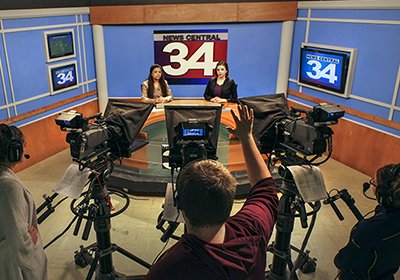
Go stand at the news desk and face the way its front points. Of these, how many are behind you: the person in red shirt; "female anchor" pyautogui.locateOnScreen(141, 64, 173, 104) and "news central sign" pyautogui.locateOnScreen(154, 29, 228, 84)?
2

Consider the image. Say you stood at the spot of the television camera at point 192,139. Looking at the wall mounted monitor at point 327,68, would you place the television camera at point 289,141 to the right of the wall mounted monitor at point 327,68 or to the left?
right

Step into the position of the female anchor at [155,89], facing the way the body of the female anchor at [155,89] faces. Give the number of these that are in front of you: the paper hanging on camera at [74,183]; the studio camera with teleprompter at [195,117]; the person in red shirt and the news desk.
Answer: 4

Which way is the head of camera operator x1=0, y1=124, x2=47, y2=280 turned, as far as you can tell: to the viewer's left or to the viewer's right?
to the viewer's right

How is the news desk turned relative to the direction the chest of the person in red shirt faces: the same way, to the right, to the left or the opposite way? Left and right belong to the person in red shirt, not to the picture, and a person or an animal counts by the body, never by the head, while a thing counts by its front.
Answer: the opposite way

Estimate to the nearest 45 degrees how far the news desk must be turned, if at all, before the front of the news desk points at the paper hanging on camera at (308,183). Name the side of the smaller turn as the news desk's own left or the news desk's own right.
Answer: approximately 45° to the news desk's own left

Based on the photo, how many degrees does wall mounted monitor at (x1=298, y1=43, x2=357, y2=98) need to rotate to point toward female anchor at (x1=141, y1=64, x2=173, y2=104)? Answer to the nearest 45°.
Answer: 0° — it already faces them

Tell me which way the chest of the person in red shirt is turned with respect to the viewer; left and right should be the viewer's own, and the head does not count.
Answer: facing away from the viewer

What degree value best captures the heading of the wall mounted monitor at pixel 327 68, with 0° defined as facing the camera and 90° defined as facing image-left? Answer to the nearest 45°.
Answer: approximately 45°

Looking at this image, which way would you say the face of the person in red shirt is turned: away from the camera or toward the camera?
away from the camera
